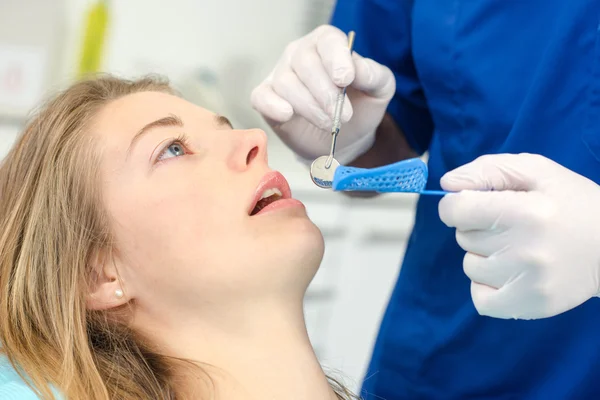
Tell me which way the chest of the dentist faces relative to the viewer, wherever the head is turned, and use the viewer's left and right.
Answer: facing the viewer and to the left of the viewer
